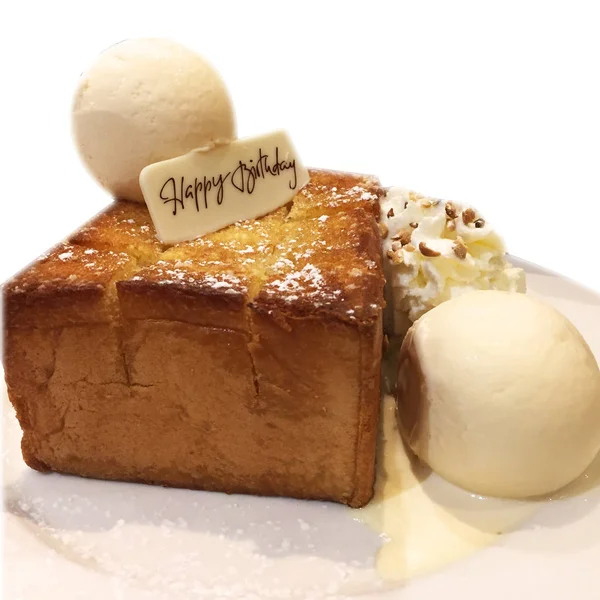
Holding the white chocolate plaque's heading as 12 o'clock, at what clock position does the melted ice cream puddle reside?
The melted ice cream puddle is roughly at 11 o'clock from the white chocolate plaque.

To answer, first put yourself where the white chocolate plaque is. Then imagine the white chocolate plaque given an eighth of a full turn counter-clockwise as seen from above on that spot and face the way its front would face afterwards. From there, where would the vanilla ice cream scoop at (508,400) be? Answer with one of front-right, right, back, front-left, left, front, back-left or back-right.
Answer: front
